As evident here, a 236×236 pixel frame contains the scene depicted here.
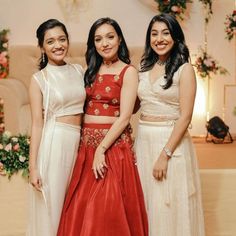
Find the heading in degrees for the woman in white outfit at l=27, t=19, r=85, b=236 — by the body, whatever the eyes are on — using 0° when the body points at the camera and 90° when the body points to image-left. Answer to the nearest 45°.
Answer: approximately 315°

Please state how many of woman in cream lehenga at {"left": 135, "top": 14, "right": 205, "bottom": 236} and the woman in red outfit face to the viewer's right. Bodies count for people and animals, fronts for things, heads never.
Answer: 0

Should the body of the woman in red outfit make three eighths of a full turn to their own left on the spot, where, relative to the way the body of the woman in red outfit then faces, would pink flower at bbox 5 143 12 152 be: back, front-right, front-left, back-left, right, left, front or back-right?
back-left

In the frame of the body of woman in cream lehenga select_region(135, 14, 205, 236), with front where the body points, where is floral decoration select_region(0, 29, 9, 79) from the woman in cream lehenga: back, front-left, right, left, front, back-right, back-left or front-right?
right

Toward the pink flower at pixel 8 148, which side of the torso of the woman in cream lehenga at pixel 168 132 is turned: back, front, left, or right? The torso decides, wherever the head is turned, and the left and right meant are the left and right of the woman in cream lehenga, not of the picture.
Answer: right

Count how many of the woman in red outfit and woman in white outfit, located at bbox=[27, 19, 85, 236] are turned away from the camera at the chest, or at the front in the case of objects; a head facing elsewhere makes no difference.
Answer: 0

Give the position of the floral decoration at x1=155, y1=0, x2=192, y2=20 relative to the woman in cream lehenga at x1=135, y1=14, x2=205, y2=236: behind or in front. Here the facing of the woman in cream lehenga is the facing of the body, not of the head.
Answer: behind

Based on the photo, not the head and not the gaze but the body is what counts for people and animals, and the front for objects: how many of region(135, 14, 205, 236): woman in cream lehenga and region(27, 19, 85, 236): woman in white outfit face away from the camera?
0
